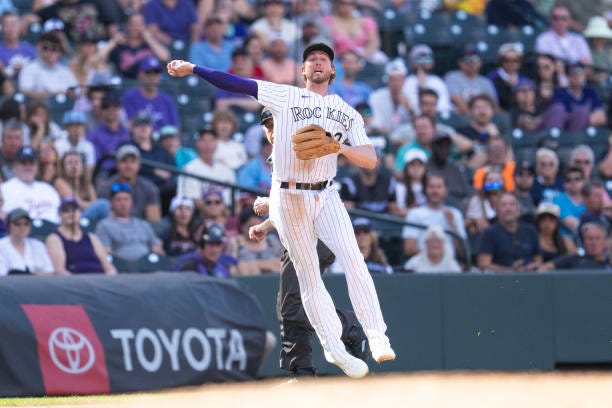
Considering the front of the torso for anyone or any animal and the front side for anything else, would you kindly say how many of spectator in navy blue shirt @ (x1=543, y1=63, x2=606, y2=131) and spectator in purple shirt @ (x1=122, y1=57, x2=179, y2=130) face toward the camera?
2

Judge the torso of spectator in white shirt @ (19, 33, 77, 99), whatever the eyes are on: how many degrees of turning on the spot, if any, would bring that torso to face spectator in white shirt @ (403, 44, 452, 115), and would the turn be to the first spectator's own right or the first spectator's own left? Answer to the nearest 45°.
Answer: approximately 90° to the first spectator's own left

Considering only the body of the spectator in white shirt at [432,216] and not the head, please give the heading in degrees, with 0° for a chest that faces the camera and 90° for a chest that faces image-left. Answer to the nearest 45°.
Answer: approximately 0°
